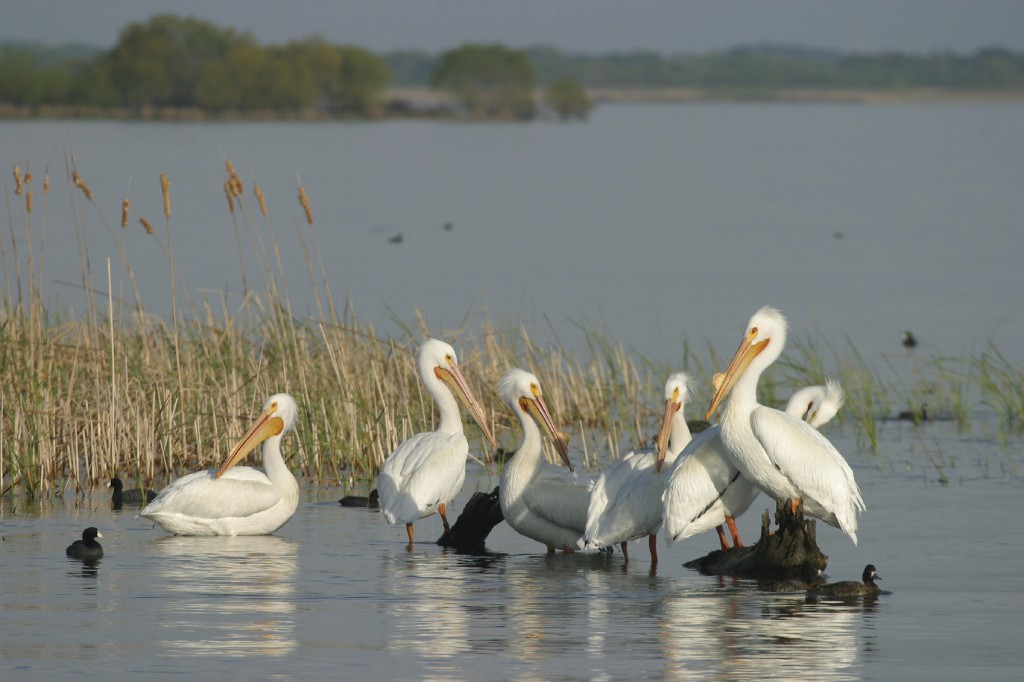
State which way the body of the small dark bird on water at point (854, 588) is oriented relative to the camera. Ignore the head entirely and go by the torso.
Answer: to the viewer's right

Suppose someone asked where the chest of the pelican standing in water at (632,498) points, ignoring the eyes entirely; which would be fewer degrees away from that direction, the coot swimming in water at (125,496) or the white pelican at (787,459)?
the white pelican

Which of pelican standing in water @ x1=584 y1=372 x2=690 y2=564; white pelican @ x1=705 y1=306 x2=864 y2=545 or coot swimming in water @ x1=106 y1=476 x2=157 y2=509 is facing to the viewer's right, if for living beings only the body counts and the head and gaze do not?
the pelican standing in water

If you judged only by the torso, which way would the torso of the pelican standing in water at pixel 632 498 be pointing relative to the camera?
to the viewer's right

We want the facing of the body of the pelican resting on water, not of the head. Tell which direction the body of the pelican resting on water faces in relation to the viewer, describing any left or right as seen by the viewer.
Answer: facing to the right of the viewer

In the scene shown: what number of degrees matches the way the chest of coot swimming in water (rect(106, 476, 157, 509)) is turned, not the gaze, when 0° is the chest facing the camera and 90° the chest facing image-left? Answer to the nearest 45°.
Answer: approximately 90°

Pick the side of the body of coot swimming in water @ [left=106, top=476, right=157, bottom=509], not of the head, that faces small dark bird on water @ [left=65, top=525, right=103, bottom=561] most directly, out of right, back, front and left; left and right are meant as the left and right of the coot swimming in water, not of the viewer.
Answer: left

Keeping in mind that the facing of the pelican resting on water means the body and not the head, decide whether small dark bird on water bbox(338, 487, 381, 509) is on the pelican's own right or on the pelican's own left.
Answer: on the pelican's own left

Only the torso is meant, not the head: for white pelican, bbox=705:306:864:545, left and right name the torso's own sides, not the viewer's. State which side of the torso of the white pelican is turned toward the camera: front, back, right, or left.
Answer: left

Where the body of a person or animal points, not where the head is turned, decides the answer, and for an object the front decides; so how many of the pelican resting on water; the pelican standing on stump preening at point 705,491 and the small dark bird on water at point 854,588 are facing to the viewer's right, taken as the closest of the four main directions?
3

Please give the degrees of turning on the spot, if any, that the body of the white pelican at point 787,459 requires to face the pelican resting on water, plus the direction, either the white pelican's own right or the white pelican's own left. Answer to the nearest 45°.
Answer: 0° — it already faces it

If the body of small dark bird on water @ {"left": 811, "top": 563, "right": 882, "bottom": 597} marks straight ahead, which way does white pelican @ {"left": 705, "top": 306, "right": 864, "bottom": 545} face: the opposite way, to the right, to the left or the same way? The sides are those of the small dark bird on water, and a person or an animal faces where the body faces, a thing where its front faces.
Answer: the opposite way

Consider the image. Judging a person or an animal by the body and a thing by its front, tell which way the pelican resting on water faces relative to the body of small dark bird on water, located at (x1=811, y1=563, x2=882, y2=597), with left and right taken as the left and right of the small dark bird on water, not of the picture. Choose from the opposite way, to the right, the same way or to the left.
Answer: the same way

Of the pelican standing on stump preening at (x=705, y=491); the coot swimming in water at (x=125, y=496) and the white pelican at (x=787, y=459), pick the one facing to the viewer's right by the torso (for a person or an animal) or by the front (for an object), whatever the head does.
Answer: the pelican standing on stump preening

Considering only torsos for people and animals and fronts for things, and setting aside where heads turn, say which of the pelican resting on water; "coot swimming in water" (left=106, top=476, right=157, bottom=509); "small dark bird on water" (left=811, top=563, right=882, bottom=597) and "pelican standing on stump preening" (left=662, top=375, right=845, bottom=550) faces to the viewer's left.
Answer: the coot swimming in water
